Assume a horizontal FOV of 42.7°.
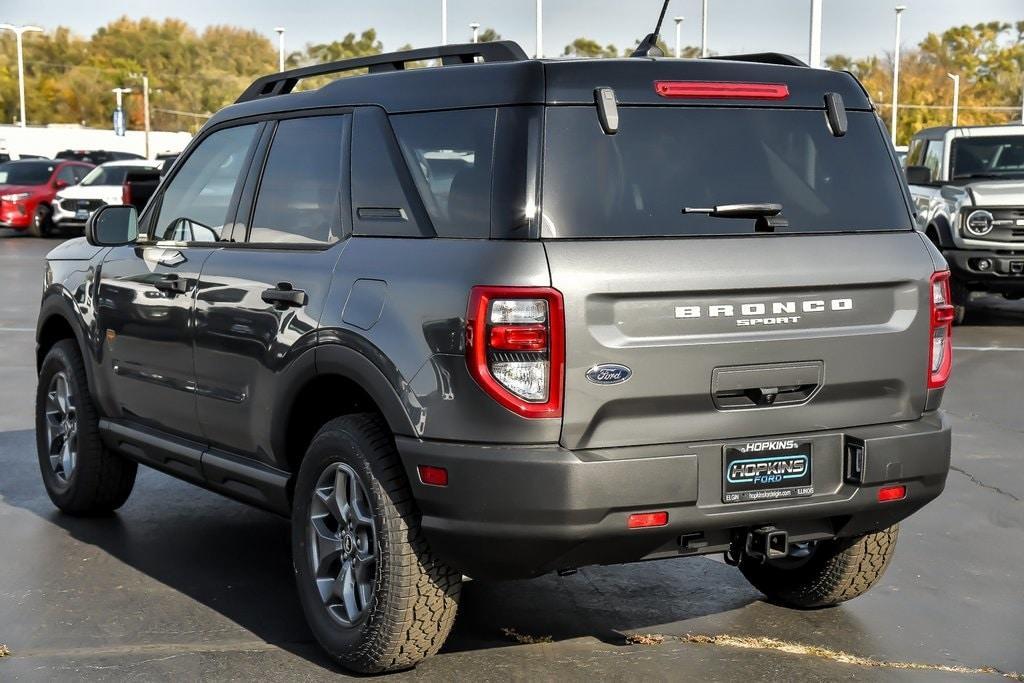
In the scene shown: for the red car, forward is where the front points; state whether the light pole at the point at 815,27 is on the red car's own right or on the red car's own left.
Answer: on the red car's own left

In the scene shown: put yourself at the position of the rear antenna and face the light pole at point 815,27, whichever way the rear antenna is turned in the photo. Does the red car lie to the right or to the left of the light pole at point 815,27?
left

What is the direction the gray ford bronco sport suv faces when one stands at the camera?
facing away from the viewer and to the left of the viewer

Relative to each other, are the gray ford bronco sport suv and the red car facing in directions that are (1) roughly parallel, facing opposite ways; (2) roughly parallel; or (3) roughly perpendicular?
roughly perpendicular

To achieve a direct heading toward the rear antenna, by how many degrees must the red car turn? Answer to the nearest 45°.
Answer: approximately 45° to its left

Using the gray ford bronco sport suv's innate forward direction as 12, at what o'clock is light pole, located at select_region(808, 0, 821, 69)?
The light pole is roughly at 2 o'clock from the gray ford bronco sport suv.

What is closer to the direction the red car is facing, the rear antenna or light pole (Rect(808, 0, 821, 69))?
the rear antenna

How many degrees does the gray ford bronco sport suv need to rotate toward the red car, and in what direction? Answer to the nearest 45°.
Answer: approximately 45° to its right

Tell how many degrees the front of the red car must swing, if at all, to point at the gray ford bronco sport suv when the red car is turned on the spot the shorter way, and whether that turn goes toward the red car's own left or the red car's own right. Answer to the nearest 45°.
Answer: approximately 45° to the red car's own left

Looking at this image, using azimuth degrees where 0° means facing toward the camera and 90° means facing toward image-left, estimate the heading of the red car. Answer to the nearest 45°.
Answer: approximately 45°
